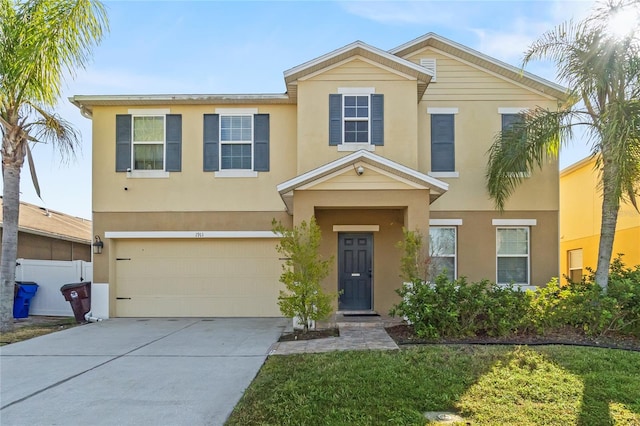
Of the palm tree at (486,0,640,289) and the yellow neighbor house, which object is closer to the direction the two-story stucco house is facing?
the palm tree

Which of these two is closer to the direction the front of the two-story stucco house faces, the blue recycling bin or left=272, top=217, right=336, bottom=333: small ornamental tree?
the small ornamental tree

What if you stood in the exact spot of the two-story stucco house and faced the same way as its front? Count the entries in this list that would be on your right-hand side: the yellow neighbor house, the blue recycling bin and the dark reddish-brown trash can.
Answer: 2

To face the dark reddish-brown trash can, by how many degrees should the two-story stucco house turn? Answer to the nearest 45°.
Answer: approximately 90° to its right

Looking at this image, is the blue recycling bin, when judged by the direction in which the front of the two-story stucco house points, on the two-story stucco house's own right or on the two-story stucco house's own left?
on the two-story stucco house's own right

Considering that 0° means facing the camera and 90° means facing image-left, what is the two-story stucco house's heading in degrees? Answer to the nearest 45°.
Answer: approximately 0°

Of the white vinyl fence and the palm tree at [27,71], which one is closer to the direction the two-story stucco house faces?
the palm tree

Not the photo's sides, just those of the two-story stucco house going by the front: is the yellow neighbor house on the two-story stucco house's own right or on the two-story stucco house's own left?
on the two-story stucco house's own left

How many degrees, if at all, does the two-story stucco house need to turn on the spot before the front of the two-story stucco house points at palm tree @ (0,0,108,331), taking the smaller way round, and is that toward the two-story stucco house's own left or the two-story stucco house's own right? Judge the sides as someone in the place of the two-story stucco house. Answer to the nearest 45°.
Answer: approximately 45° to the two-story stucco house's own right

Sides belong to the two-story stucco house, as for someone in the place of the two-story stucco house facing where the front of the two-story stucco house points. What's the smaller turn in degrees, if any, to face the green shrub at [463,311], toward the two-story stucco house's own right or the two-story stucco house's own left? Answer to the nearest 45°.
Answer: approximately 45° to the two-story stucco house's own left

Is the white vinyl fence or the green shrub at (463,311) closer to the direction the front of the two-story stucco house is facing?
the green shrub

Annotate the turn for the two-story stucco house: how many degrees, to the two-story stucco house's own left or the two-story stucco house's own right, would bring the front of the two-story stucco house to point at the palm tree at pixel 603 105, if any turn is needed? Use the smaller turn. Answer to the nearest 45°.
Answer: approximately 45° to the two-story stucco house's own left
